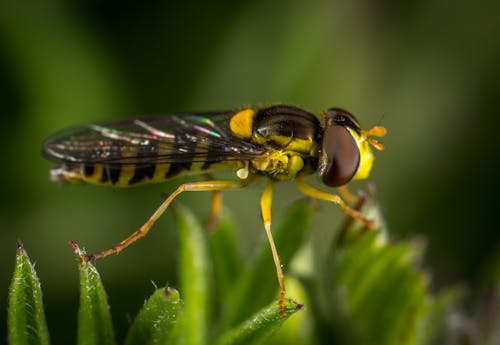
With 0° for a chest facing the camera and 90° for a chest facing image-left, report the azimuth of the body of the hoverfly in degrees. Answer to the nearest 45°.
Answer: approximately 270°

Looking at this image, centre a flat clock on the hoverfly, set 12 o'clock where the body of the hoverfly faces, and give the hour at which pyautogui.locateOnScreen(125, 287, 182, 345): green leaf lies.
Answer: The green leaf is roughly at 5 o'clock from the hoverfly.
